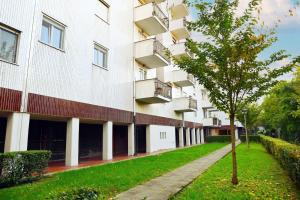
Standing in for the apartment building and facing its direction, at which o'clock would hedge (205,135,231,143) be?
The hedge is roughly at 9 o'clock from the apartment building.

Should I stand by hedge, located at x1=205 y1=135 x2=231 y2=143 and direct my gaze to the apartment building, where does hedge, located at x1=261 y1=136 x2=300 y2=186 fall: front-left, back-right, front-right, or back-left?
front-left

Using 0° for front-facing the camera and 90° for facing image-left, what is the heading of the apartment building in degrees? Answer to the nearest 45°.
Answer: approximately 315°

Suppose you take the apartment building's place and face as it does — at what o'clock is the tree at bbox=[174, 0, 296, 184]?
The tree is roughly at 12 o'clock from the apartment building.

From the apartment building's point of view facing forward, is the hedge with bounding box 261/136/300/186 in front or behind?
in front

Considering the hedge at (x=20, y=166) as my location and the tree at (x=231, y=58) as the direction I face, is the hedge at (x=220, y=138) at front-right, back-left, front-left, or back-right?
front-left

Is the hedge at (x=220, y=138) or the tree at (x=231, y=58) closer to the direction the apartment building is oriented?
the tree

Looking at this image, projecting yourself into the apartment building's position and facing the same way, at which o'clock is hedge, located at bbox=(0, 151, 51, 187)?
The hedge is roughly at 2 o'clock from the apartment building.

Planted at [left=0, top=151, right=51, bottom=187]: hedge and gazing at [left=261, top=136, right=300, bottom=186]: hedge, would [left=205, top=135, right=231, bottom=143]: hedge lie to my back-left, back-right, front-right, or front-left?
front-left
